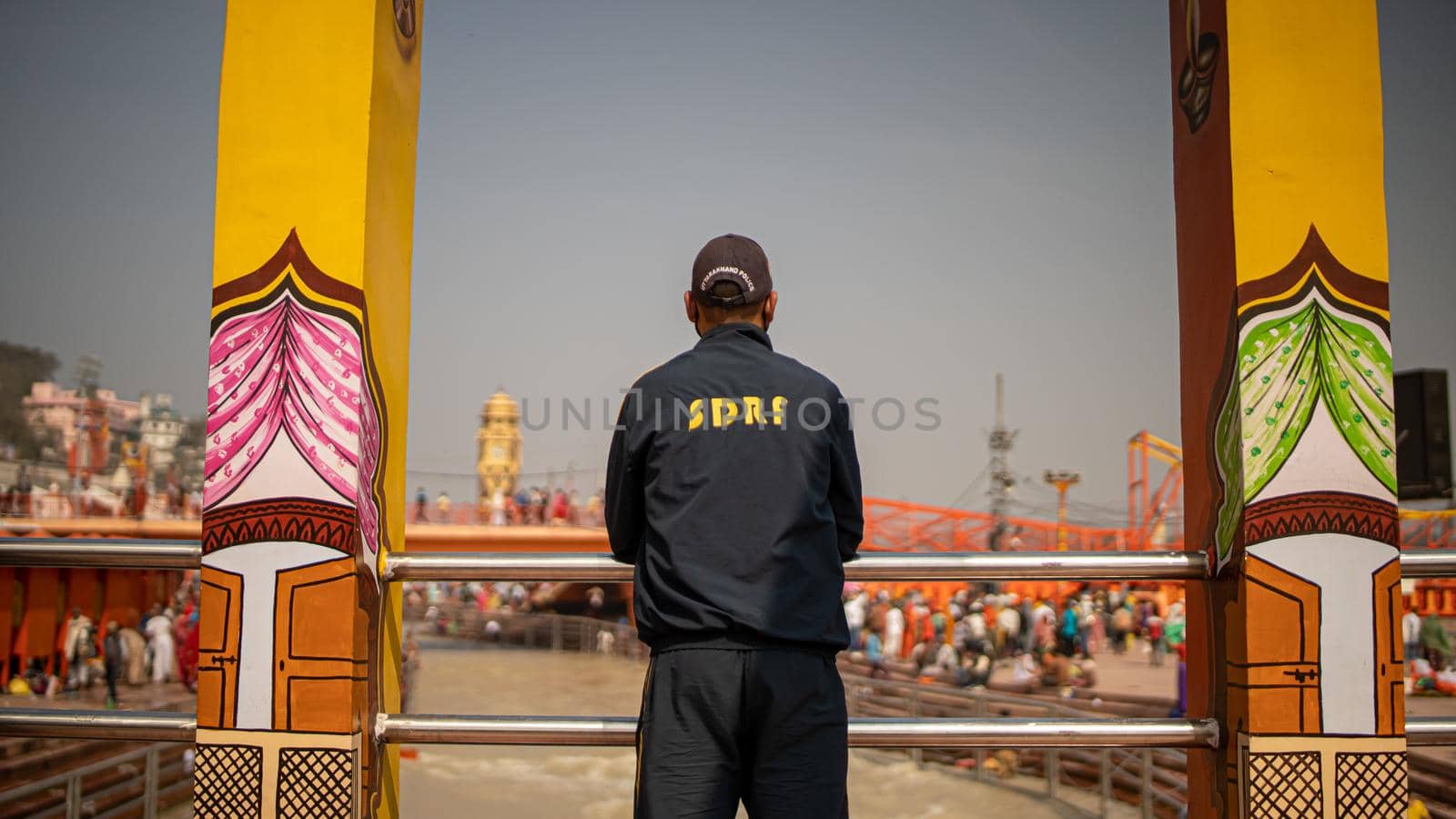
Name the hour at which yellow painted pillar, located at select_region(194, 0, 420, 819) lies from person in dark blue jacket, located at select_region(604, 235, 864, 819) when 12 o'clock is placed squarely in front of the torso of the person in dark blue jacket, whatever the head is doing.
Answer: The yellow painted pillar is roughly at 10 o'clock from the person in dark blue jacket.

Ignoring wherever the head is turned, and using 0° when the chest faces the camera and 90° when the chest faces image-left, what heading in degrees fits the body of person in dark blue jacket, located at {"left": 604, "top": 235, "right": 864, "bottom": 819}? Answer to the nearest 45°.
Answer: approximately 180°

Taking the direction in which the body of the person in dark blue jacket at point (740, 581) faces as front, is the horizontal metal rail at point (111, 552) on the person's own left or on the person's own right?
on the person's own left

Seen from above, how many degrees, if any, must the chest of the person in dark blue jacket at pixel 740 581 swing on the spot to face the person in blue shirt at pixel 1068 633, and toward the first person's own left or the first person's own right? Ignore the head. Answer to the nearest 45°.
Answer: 0° — they already face them

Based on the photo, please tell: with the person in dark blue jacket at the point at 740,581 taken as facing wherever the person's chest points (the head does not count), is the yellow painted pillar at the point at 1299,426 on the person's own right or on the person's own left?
on the person's own right

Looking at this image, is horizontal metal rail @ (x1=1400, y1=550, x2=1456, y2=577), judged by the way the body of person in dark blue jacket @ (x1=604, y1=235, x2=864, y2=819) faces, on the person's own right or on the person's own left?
on the person's own right

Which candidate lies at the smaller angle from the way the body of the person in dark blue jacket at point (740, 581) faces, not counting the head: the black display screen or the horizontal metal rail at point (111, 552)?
the black display screen

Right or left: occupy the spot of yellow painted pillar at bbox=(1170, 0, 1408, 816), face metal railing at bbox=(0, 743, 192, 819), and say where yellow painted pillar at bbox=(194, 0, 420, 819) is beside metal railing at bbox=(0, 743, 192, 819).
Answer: left

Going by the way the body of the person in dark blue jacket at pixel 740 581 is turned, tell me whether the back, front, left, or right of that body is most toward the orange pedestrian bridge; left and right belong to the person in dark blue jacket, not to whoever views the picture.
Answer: front

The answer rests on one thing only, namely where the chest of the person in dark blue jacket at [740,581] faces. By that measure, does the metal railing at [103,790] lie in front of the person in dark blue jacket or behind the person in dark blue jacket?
in front

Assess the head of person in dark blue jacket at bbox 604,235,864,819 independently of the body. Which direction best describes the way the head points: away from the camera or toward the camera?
away from the camera
